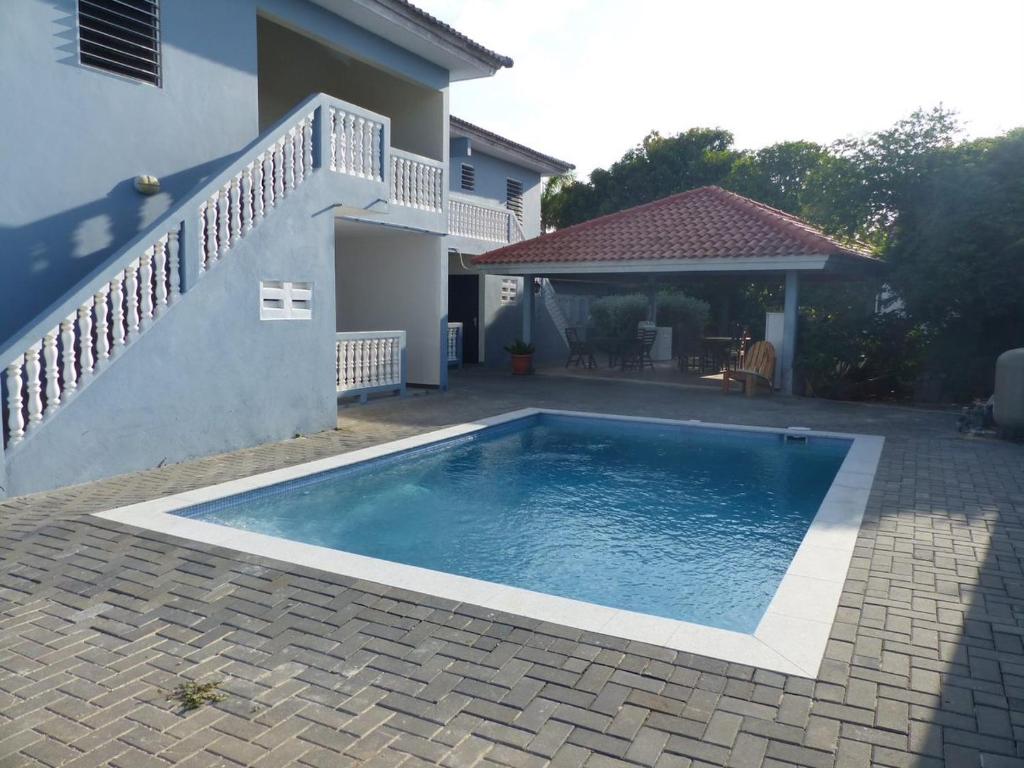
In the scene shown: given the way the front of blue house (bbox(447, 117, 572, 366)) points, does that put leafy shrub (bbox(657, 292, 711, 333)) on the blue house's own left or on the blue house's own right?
on the blue house's own left

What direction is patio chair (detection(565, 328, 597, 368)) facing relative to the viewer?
to the viewer's right

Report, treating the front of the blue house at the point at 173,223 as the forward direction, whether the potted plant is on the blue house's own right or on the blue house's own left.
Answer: on the blue house's own left

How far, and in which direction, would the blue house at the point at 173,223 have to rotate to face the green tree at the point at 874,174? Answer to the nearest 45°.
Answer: approximately 45° to its left

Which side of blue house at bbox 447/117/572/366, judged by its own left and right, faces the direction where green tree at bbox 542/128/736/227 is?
left

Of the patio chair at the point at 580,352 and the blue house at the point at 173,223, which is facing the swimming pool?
the blue house

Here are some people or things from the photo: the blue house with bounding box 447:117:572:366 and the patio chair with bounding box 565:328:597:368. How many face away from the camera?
0

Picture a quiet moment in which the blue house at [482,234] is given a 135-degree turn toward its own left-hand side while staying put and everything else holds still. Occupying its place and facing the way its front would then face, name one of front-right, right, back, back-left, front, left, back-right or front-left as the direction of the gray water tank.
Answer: back-right

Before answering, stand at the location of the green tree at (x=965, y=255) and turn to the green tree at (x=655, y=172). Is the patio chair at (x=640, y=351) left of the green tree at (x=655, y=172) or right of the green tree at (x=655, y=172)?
left

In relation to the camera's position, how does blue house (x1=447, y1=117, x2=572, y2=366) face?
facing the viewer and to the right of the viewer

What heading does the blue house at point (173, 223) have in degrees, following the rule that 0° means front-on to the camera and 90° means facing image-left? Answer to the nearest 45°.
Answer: approximately 315°

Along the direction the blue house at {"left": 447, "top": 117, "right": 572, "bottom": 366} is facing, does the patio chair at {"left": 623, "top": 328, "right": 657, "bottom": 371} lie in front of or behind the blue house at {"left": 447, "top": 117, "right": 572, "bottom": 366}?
in front

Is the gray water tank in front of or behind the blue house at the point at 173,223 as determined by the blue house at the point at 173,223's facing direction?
in front

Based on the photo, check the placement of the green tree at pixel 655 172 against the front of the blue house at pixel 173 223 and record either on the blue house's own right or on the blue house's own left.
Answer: on the blue house's own left

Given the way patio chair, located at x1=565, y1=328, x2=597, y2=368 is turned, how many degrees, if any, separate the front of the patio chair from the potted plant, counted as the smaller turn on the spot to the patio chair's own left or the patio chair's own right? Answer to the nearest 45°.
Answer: approximately 135° to the patio chair's own right
